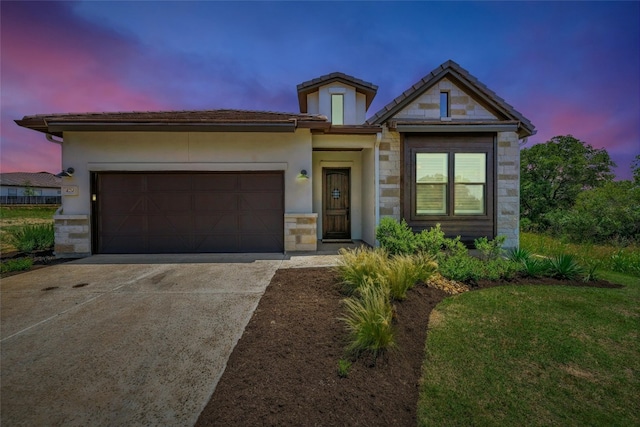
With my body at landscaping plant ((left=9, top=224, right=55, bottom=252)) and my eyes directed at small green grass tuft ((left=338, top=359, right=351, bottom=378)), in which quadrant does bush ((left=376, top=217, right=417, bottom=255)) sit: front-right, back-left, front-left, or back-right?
front-left

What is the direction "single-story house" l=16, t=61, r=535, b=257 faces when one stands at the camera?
facing the viewer

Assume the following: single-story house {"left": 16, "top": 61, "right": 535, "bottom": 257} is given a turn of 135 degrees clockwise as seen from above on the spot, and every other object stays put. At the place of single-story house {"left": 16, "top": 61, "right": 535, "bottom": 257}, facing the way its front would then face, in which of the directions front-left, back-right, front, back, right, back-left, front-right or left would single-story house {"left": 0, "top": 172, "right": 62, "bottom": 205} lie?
front

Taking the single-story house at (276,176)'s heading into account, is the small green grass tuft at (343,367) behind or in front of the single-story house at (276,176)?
in front

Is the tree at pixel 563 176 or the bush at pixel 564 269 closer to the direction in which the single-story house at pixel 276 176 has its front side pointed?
the bush

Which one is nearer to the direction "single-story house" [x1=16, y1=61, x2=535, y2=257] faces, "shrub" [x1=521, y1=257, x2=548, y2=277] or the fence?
the shrub

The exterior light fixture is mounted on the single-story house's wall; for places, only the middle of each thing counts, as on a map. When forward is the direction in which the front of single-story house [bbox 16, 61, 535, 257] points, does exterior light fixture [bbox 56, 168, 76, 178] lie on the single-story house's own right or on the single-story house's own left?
on the single-story house's own right

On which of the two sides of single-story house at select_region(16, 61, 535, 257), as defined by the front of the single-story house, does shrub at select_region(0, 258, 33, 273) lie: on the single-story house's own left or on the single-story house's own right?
on the single-story house's own right

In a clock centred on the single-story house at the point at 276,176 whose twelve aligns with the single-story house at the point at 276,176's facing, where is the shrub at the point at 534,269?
The shrub is roughly at 10 o'clock from the single-story house.

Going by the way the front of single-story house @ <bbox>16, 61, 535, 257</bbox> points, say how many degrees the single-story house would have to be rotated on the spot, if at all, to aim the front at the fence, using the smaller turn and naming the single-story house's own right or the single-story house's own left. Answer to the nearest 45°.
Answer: approximately 135° to the single-story house's own right

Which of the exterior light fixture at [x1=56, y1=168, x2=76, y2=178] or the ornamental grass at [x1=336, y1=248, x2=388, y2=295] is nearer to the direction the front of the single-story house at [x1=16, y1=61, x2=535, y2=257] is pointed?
the ornamental grass

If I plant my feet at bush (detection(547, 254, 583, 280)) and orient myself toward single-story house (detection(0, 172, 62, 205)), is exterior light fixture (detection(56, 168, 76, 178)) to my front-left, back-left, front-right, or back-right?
front-left

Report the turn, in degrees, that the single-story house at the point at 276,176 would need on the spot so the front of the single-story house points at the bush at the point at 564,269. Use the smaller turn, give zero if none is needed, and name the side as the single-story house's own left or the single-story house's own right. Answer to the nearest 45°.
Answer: approximately 45° to the single-story house's own left
